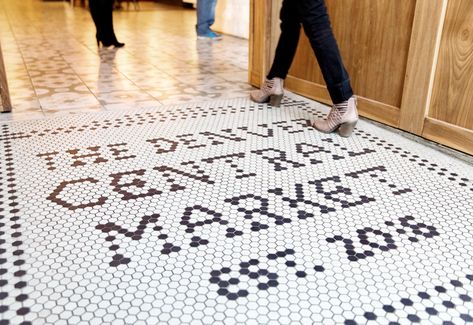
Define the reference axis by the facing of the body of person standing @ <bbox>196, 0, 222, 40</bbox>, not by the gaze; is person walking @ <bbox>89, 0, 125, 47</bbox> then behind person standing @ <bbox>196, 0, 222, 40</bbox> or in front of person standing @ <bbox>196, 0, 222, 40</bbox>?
behind

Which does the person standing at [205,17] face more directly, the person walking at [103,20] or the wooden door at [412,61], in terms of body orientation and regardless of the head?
the wooden door

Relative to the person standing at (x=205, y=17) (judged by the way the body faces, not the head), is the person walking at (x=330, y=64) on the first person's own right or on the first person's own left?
on the first person's own right

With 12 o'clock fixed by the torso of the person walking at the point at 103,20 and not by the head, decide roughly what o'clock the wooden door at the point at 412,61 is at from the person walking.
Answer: The wooden door is roughly at 2 o'clock from the person walking.

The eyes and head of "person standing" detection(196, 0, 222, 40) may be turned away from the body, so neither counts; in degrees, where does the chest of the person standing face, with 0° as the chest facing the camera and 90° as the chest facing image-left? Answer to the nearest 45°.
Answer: approximately 270°
